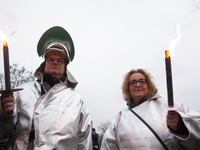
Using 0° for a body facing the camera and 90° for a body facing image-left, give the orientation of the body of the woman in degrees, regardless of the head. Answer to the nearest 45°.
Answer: approximately 0°

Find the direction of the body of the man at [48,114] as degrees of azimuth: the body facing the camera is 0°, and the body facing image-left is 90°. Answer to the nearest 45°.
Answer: approximately 0°

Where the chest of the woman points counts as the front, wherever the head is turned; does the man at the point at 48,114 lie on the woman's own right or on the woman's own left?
on the woman's own right

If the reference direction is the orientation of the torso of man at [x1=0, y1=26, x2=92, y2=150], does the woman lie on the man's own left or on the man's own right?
on the man's own left

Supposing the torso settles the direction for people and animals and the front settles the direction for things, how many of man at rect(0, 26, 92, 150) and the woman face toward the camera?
2
